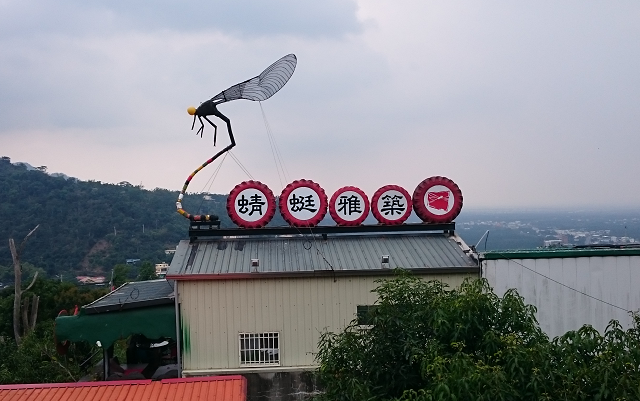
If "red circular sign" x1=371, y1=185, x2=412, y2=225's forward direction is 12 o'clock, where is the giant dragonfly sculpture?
The giant dragonfly sculpture is roughly at 3 o'clock from the red circular sign.

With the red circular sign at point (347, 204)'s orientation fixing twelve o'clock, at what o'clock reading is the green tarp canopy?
The green tarp canopy is roughly at 2 o'clock from the red circular sign.

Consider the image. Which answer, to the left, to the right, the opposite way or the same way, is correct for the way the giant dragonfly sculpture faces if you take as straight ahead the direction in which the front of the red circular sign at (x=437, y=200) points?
to the right

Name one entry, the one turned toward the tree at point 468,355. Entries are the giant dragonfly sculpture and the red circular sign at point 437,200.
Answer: the red circular sign

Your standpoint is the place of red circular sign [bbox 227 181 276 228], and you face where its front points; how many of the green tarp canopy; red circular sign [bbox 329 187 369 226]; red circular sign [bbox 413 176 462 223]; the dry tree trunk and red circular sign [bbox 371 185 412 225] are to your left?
3

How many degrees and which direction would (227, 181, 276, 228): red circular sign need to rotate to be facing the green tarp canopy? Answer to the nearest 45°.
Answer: approximately 45° to its right

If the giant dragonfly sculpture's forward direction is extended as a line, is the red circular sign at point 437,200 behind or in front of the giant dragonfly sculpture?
behind

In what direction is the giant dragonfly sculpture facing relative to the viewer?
to the viewer's left

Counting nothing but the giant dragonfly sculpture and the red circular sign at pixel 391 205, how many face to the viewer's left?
1
